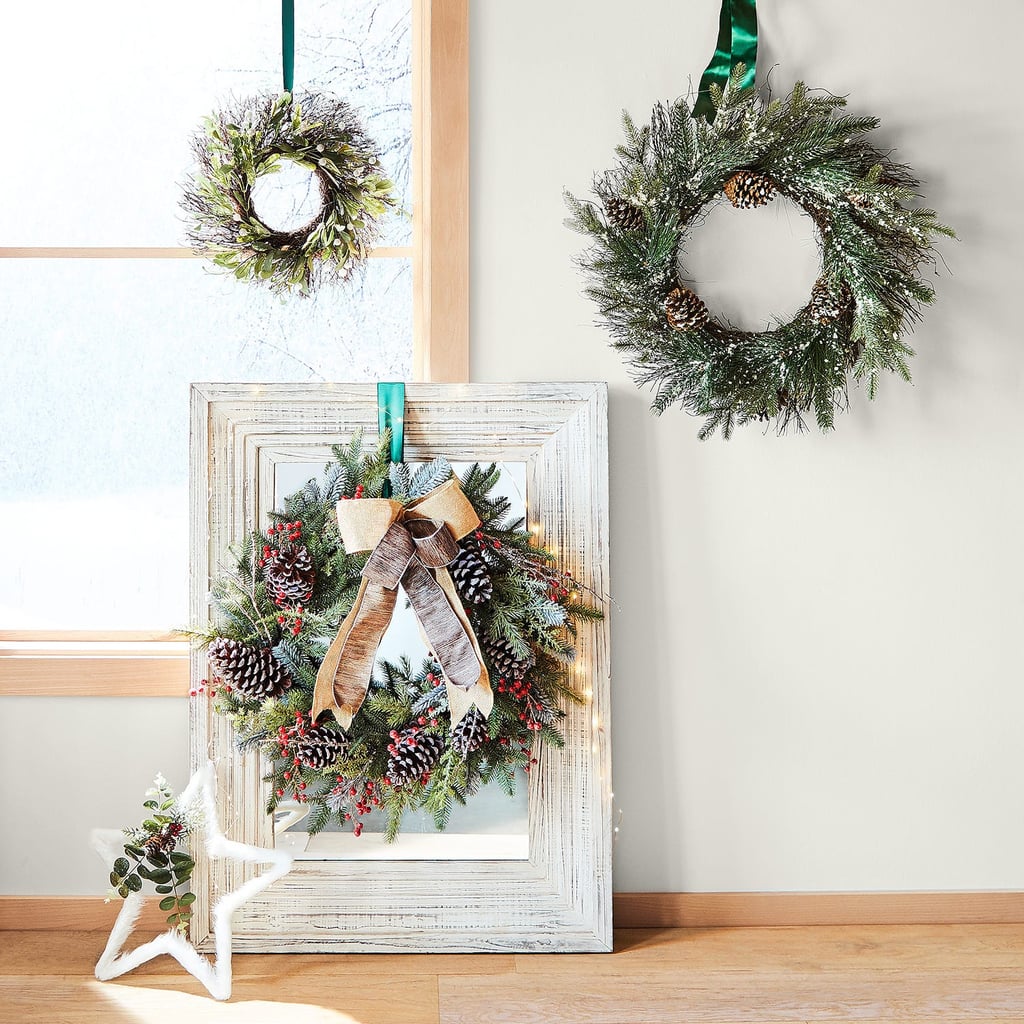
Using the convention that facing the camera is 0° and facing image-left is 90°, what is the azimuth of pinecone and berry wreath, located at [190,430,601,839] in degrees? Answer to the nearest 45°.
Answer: approximately 0°

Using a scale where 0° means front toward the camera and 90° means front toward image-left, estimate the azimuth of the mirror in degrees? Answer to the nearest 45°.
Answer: approximately 0°
